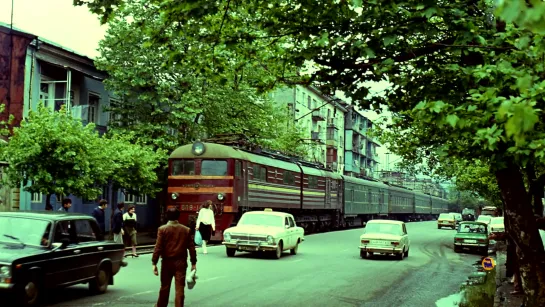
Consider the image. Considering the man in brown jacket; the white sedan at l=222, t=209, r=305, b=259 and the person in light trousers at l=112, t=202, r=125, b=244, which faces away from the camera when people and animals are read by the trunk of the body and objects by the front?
the man in brown jacket

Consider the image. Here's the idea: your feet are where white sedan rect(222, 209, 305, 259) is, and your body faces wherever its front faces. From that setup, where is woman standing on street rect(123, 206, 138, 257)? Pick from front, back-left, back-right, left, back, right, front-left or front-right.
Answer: front-right

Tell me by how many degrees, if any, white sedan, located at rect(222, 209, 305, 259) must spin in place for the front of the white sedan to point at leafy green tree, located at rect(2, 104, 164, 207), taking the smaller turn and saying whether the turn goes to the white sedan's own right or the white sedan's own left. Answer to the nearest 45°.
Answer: approximately 45° to the white sedan's own right

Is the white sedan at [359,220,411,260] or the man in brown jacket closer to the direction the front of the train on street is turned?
the man in brown jacket

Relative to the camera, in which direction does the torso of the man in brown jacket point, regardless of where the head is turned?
away from the camera

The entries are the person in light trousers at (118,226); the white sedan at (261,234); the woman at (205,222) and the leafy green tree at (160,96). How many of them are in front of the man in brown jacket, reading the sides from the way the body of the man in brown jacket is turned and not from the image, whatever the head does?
4

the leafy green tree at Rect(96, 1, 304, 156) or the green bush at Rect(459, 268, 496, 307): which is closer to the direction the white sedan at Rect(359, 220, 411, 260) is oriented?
the leafy green tree

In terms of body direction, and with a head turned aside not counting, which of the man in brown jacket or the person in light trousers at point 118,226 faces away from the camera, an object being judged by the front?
the man in brown jacket
